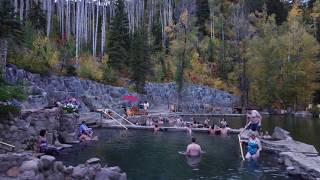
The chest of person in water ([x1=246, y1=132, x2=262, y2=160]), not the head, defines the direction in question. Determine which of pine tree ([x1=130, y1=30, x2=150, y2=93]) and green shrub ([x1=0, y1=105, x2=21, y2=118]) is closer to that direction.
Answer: the green shrub

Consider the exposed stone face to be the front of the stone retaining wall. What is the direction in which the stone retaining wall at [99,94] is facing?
toward the camera

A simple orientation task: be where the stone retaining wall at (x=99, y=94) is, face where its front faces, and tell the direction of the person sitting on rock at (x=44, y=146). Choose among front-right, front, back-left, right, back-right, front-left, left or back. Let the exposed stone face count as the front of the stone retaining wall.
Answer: front

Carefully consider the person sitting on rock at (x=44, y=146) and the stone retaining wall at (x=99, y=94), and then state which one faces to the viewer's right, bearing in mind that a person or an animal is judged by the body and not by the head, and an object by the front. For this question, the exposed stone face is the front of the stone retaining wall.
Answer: the person sitting on rock

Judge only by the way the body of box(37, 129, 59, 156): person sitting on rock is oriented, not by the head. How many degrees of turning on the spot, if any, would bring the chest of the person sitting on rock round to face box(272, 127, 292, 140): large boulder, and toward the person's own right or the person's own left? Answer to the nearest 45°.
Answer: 0° — they already face it

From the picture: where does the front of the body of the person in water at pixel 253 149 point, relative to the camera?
toward the camera

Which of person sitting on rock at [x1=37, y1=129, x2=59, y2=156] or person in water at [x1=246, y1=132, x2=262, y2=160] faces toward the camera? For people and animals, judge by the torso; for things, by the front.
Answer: the person in water

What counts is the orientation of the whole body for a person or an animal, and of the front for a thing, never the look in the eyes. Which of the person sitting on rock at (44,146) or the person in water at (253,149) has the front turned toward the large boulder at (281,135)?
the person sitting on rock

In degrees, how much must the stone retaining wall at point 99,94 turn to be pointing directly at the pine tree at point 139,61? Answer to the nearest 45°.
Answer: approximately 135° to its left

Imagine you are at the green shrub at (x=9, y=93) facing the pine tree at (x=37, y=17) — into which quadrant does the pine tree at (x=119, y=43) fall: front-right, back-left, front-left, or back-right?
front-right

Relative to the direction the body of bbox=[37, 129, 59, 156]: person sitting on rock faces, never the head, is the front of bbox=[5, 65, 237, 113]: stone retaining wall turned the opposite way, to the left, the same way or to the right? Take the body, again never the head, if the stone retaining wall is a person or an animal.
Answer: to the right

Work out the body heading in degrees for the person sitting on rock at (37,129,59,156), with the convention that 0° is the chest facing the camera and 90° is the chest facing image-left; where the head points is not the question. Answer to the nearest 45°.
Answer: approximately 270°

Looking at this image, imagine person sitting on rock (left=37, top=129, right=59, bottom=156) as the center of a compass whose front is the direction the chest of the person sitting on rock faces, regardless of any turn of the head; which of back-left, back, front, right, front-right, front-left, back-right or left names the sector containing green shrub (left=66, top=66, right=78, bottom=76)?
left

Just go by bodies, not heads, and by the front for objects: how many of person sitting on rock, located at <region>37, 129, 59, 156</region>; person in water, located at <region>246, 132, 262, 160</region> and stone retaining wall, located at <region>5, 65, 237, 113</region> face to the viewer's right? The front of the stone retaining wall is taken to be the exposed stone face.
1
